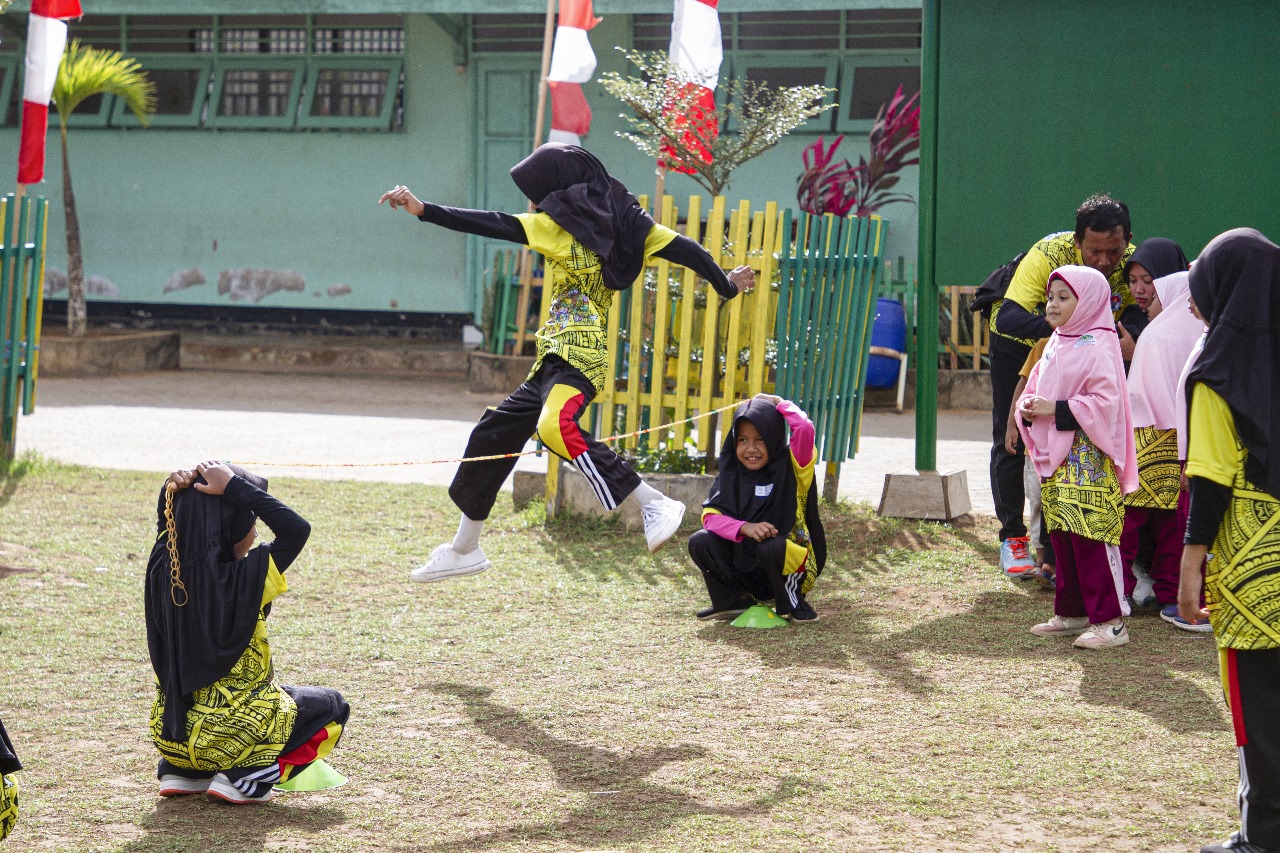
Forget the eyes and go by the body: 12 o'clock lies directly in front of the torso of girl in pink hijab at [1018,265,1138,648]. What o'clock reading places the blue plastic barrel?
The blue plastic barrel is roughly at 4 o'clock from the girl in pink hijab.

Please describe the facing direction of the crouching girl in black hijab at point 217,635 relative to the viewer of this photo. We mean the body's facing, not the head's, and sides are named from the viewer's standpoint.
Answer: facing away from the viewer and to the right of the viewer

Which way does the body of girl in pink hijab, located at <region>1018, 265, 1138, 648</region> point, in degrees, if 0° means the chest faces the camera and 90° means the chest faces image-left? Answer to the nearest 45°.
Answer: approximately 45°

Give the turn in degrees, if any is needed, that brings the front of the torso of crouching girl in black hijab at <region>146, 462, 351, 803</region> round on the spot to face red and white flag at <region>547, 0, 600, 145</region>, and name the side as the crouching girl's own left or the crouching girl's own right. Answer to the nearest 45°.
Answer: approximately 45° to the crouching girl's own left

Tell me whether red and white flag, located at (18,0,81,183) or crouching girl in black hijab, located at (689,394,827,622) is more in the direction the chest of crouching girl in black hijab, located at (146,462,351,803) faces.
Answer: the crouching girl in black hijab

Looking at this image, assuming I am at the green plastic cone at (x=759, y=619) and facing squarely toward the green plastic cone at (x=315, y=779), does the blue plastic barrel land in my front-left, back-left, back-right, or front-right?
back-right

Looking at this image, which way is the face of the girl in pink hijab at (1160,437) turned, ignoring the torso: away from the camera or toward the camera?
away from the camera

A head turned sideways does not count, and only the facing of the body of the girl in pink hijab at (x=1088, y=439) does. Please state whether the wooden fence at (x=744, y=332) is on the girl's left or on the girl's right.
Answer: on the girl's right

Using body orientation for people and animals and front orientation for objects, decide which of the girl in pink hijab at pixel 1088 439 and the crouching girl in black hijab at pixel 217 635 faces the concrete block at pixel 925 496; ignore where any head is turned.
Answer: the crouching girl in black hijab
